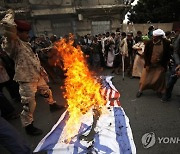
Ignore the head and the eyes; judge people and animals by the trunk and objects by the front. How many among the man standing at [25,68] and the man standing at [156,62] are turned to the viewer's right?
1

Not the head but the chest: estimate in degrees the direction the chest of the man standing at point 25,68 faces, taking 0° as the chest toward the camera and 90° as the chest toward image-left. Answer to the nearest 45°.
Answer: approximately 270°

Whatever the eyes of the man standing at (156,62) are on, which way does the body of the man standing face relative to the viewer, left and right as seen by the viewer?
facing the viewer

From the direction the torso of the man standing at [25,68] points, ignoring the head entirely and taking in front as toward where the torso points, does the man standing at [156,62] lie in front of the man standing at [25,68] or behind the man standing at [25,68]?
in front

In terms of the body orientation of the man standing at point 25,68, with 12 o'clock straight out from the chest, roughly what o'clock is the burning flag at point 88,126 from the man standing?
The burning flag is roughly at 1 o'clock from the man standing.

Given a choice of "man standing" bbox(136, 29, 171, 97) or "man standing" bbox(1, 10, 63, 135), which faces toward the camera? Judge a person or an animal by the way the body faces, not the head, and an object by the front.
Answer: "man standing" bbox(136, 29, 171, 97)
